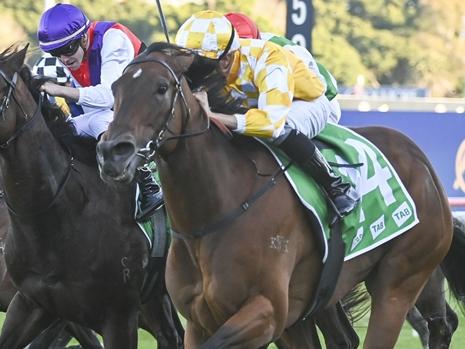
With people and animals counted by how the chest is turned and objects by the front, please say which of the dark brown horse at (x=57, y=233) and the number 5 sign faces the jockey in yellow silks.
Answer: the number 5 sign

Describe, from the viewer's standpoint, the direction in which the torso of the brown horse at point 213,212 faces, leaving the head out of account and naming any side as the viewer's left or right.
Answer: facing the viewer and to the left of the viewer

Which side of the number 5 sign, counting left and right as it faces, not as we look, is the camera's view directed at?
front

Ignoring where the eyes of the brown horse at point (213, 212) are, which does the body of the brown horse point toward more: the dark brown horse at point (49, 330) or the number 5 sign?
the dark brown horse

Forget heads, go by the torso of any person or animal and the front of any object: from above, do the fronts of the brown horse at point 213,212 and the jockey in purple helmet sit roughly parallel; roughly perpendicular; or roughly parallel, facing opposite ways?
roughly parallel

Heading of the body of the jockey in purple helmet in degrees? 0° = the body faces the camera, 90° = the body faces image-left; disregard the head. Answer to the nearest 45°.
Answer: approximately 45°

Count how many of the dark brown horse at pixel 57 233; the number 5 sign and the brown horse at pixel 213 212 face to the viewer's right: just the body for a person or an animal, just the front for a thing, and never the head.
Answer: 0

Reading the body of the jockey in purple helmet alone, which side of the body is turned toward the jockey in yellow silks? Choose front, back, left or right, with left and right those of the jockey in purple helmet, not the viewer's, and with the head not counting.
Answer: left

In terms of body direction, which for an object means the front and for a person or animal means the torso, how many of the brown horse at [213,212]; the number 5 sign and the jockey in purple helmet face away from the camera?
0

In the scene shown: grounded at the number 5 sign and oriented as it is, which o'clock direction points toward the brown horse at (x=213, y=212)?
The brown horse is roughly at 12 o'clock from the number 5 sign.
